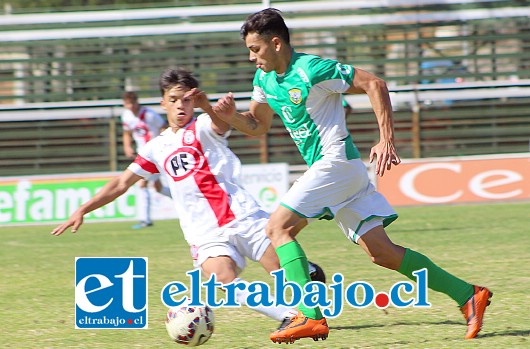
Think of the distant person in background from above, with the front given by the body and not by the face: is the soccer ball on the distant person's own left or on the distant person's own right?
on the distant person's own left

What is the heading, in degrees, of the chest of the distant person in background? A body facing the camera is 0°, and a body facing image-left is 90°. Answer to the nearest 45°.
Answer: approximately 45°

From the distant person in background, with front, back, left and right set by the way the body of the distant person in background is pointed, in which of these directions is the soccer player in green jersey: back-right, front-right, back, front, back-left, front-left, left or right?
front-left

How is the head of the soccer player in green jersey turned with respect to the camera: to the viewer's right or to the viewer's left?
to the viewer's left

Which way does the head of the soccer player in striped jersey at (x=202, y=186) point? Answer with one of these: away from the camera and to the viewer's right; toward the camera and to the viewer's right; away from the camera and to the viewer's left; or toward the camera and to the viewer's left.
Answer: toward the camera and to the viewer's right

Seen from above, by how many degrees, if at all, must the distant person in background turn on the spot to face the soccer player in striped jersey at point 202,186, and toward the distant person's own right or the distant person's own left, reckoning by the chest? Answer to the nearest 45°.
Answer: approximately 45° to the distant person's own left
